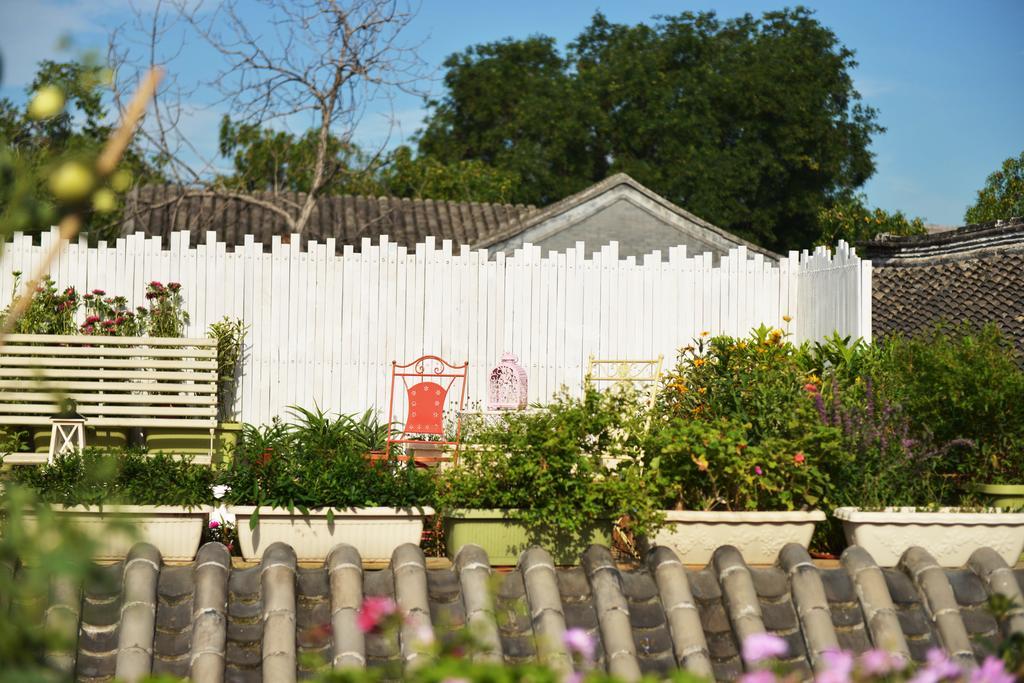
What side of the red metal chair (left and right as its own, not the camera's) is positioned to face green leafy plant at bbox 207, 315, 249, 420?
right

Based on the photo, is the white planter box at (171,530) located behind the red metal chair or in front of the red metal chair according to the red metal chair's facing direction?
in front

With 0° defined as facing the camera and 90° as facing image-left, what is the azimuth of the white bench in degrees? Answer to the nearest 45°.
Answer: approximately 0°

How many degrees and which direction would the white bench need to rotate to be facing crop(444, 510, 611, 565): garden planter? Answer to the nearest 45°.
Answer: approximately 45° to its left

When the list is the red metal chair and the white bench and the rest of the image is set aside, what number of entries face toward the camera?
2

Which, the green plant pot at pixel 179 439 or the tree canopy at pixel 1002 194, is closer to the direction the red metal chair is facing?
the green plant pot

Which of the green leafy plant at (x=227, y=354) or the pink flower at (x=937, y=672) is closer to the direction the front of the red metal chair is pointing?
the pink flower

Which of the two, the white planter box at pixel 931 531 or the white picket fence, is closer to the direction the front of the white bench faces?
the white planter box
